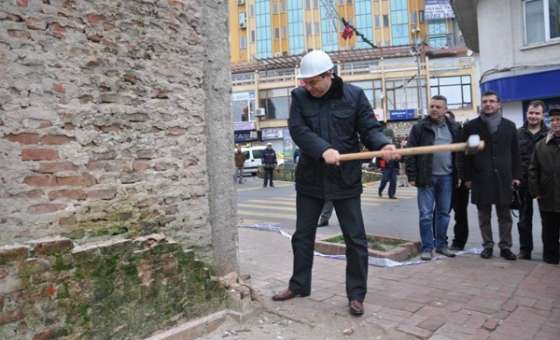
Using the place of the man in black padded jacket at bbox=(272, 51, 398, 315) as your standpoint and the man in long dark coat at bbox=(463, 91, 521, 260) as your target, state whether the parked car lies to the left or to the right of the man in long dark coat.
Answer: left

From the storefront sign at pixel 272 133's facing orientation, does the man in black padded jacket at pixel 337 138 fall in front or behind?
in front

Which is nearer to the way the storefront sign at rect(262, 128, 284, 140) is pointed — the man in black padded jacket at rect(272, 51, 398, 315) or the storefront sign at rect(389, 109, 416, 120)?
the man in black padded jacket

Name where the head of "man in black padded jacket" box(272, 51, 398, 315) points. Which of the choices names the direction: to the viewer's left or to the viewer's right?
to the viewer's left

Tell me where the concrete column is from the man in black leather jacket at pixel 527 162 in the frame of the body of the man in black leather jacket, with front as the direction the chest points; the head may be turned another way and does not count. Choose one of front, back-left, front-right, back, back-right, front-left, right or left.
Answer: front-right

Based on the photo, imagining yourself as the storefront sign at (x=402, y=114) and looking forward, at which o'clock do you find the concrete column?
The concrete column is roughly at 12 o'clock from the storefront sign.

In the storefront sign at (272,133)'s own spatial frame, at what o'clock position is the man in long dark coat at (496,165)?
The man in long dark coat is roughly at 12 o'clock from the storefront sign.

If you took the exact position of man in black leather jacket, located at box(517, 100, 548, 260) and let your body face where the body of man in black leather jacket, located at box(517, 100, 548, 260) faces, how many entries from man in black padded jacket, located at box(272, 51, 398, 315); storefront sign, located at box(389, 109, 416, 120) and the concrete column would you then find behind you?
1

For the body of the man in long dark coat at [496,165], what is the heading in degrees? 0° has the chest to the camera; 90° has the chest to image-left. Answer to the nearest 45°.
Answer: approximately 0°

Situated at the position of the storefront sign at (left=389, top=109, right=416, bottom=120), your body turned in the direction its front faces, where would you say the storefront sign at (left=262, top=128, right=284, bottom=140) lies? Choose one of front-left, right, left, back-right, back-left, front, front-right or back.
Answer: right
